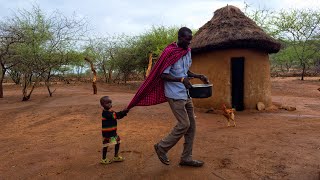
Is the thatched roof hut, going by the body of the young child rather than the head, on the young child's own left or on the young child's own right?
on the young child's own left

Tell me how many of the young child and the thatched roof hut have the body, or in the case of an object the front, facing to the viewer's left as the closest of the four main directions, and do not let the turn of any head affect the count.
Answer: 0

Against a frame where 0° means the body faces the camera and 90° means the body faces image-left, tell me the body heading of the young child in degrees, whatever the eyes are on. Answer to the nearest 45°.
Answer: approximately 315°

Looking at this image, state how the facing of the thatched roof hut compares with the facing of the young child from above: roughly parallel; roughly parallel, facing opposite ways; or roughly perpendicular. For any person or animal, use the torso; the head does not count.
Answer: roughly perpendicular

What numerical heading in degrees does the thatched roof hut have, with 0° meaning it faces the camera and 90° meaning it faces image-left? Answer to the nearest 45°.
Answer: approximately 0°

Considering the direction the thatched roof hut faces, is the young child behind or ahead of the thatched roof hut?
ahead
